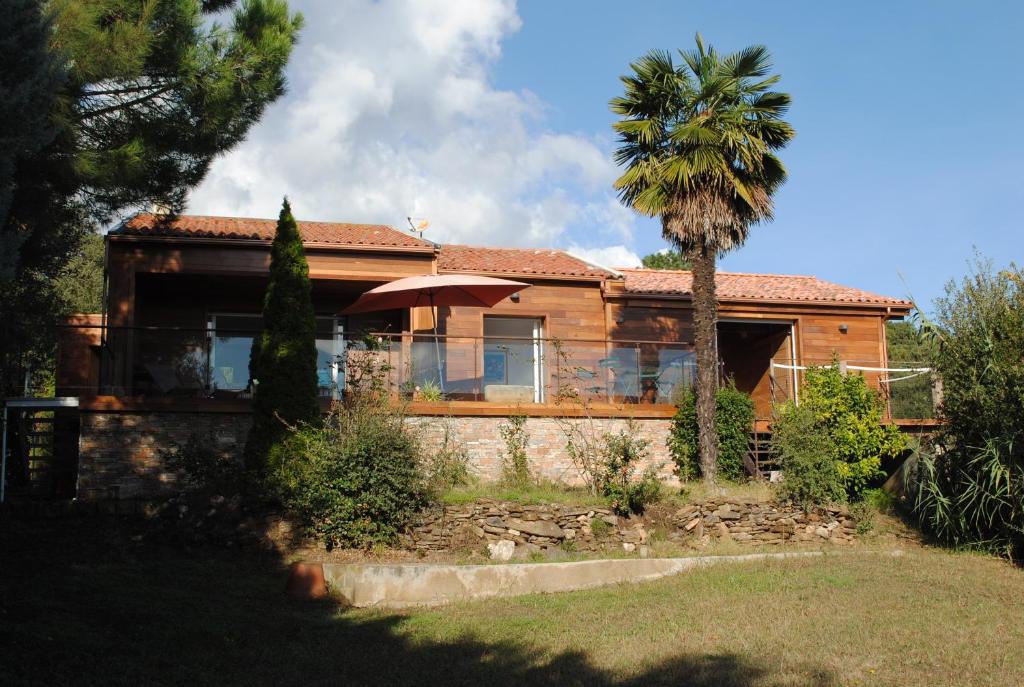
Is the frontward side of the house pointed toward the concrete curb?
yes

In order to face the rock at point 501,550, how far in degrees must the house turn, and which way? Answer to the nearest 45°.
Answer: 0° — it already faces it

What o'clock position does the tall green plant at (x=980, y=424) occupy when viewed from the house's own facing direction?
The tall green plant is roughly at 10 o'clock from the house.

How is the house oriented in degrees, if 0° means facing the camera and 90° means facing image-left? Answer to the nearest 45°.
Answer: approximately 0°

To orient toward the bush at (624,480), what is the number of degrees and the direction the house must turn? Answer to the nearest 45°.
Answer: approximately 45° to its left

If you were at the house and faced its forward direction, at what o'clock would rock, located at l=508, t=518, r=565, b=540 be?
The rock is roughly at 11 o'clock from the house.

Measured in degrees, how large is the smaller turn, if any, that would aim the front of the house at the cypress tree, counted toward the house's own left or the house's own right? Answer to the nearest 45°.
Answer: approximately 45° to the house's own right

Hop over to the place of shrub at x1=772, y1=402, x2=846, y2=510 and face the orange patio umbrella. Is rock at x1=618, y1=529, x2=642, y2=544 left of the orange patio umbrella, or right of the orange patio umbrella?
left

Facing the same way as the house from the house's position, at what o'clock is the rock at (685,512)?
The rock is roughly at 10 o'clock from the house.
